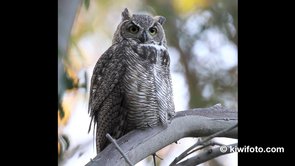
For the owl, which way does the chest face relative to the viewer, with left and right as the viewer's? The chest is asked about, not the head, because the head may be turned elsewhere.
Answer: facing the viewer and to the right of the viewer

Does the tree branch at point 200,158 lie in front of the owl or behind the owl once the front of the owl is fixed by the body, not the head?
in front
